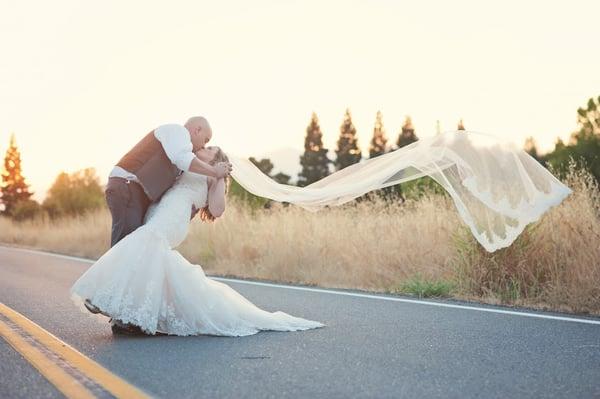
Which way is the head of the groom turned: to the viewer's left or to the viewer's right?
to the viewer's right

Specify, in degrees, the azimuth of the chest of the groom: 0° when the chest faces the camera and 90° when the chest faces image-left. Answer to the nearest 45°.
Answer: approximately 270°
